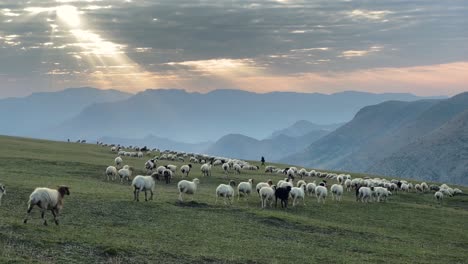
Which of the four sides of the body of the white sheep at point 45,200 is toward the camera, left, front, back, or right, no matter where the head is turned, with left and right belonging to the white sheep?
right

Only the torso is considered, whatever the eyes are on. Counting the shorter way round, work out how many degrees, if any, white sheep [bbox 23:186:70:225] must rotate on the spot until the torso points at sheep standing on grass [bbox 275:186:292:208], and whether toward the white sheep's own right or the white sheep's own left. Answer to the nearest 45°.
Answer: approximately 45° to the white sheep's own left

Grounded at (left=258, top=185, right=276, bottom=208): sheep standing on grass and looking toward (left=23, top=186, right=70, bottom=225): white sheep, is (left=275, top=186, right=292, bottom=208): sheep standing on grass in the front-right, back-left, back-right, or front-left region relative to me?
back-left
